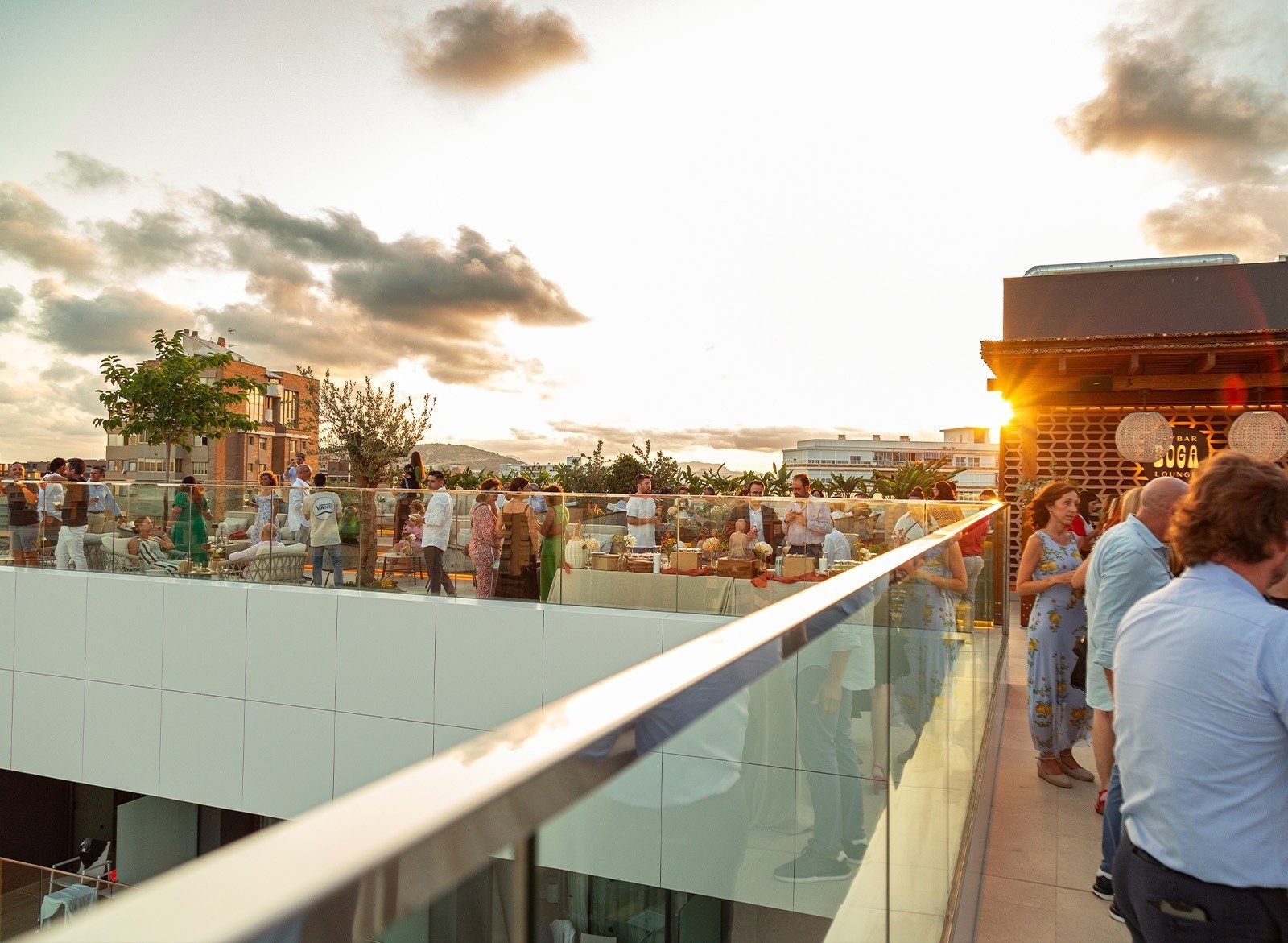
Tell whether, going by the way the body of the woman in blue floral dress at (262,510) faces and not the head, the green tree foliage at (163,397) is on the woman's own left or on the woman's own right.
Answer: on the woman's own right

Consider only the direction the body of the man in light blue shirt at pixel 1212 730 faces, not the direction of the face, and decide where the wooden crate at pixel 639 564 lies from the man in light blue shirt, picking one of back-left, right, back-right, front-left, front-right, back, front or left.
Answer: left

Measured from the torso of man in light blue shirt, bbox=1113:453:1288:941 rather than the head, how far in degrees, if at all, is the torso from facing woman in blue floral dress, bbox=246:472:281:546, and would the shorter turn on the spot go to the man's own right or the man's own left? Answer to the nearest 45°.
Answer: approximately 90° to the man's own left

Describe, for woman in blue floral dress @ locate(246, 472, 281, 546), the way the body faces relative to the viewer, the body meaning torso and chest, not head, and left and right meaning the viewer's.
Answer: facing the viewer and to the left of the viewer

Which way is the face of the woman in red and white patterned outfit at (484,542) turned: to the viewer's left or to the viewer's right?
to the viewer's right

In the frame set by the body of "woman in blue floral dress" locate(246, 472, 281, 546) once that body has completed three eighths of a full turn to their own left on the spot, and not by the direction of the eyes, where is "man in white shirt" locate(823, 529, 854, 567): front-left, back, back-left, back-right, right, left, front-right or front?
front-right

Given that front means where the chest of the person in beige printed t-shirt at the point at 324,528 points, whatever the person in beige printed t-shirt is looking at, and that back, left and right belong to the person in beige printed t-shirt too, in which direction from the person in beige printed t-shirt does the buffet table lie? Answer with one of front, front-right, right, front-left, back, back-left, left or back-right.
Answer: back-right

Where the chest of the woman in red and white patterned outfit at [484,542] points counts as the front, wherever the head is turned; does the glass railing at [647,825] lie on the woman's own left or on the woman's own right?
on the woman's own right
